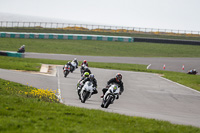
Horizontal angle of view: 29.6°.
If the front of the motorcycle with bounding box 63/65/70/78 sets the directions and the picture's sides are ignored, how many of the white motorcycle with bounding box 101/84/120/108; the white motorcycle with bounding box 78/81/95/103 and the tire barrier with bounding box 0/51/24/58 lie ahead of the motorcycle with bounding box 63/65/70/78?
2

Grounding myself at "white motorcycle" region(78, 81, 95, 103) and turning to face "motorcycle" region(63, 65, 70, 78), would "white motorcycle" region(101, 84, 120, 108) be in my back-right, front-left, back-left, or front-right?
back-right

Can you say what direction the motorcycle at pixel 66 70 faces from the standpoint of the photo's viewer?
facing the viewer

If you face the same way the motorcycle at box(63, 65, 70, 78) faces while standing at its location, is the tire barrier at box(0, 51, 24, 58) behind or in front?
behind

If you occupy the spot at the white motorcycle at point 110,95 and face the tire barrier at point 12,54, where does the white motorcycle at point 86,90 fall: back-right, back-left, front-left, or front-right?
front-left

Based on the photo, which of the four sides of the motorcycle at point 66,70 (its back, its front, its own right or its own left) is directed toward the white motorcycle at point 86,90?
front

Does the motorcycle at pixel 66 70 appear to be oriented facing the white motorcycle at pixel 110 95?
yes

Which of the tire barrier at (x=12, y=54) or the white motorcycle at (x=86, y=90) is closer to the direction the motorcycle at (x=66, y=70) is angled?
the white motorcycle
